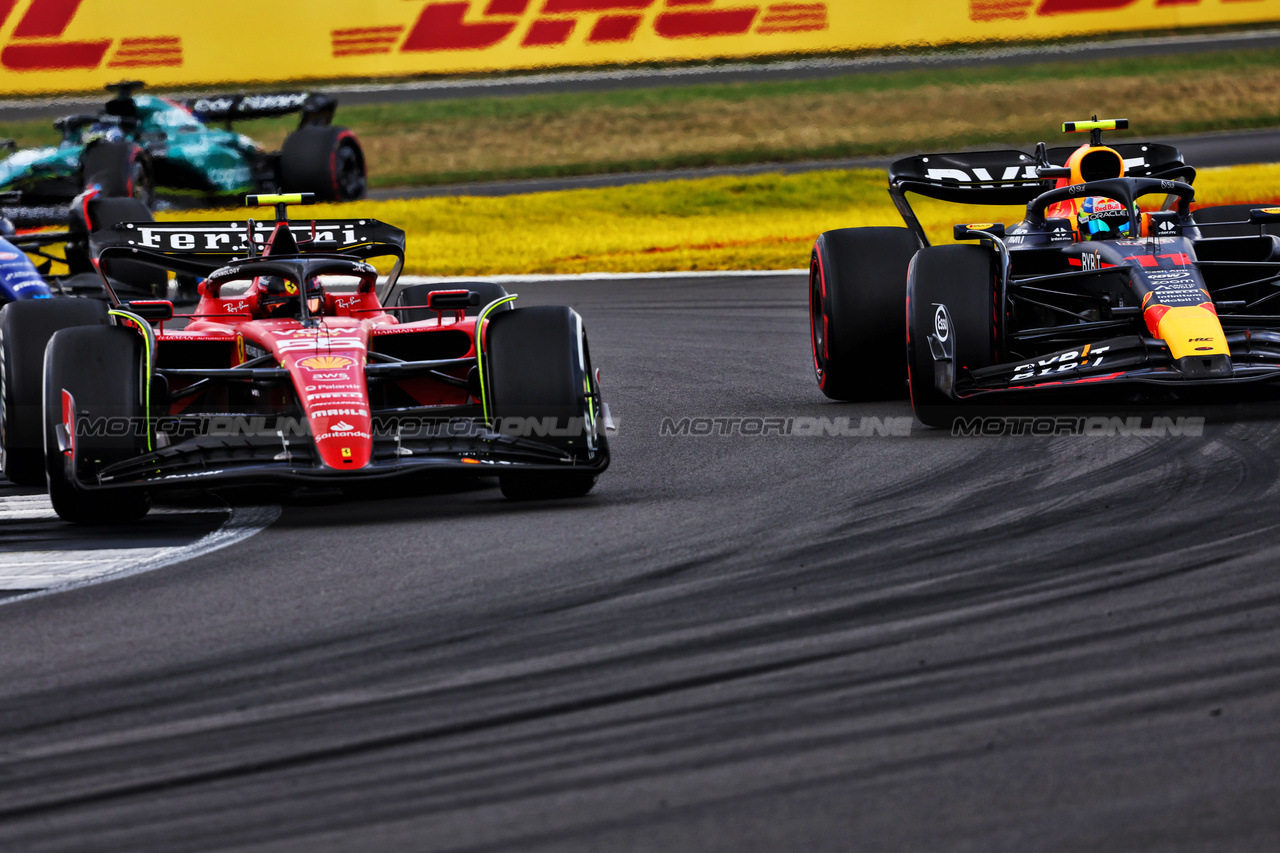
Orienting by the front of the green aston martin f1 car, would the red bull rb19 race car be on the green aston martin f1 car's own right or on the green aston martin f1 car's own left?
on the green aston martin f1 car's own left

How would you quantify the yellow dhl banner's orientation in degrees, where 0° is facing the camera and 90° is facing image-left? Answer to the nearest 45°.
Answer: approximately 0°

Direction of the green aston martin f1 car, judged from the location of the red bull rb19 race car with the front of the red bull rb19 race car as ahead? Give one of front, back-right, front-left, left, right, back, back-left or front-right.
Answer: back-right

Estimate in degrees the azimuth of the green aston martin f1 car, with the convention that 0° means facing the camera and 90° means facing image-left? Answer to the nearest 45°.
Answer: approximately 45°

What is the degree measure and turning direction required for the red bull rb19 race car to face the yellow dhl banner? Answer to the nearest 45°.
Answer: approximately 135° to its right

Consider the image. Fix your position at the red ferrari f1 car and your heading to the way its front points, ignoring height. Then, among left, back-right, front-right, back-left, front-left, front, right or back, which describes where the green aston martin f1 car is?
back

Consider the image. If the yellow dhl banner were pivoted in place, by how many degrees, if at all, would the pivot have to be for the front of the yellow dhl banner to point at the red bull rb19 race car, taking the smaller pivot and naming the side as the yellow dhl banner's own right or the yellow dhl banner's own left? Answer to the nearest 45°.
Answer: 0° — it already faces it

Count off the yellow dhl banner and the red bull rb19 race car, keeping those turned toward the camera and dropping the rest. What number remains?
2

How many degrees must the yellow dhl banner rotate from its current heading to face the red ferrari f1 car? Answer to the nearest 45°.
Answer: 0° — it already faces it
